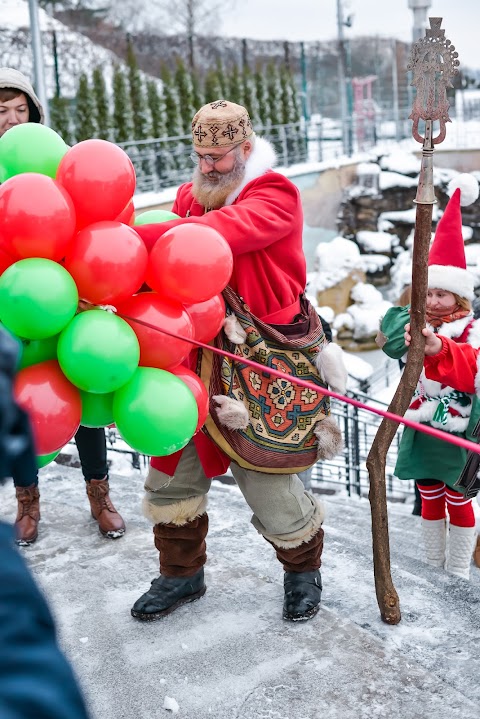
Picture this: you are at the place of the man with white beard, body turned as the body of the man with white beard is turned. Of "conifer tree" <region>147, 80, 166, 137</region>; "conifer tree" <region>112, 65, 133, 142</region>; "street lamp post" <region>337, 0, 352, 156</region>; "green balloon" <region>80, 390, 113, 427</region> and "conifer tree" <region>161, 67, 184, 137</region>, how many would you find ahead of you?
1

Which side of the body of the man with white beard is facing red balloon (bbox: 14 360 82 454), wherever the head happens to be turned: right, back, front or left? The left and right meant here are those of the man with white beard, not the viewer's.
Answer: front

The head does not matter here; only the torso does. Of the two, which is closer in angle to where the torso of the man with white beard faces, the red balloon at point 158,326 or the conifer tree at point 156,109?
the red balloon

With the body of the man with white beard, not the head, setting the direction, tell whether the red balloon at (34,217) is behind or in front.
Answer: in front

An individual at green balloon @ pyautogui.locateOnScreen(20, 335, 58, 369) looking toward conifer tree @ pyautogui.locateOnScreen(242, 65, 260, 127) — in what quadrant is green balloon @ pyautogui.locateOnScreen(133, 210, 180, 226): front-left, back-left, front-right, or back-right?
front-right

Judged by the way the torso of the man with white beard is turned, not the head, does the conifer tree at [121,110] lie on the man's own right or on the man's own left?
on the man's own right

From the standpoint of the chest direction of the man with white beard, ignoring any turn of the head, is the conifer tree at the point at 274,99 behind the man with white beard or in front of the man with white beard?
behind

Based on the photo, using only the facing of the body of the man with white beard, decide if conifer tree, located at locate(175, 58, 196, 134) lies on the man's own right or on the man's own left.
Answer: on the man's own right

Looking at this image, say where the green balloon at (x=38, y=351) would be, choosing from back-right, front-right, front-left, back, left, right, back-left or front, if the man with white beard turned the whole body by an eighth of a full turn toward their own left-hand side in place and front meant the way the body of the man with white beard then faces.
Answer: front-right

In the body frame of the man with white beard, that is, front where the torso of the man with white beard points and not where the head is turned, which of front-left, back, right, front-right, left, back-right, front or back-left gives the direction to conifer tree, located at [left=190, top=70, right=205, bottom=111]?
back-right

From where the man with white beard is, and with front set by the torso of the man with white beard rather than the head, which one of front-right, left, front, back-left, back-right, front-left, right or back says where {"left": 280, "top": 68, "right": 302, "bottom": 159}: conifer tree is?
back-right

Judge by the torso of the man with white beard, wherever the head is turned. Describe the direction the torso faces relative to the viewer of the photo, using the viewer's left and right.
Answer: facing the viewer and to the left of the viewer

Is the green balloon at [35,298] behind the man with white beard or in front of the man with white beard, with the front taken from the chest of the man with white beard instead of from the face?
in front

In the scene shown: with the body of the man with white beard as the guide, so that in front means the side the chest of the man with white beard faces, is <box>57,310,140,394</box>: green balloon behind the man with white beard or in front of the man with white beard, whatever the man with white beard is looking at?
in front
